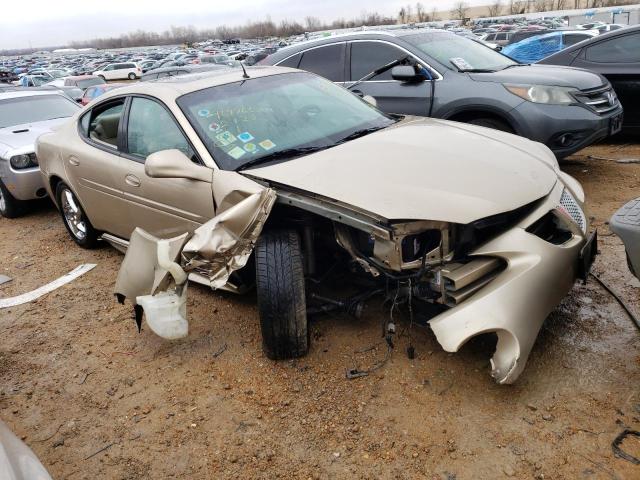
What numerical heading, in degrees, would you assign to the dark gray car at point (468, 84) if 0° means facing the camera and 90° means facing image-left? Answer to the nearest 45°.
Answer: approximately 315°

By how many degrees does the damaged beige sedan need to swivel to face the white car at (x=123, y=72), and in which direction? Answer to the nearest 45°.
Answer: approximately 135° to its left

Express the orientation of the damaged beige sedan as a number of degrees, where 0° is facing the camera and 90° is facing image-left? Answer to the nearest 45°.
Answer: approximately 315°

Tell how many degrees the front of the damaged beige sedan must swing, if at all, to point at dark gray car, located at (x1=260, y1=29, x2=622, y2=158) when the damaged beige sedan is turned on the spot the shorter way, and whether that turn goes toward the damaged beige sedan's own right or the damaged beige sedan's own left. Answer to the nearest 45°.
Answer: approximately 90° to the damaged beige sedan's own left

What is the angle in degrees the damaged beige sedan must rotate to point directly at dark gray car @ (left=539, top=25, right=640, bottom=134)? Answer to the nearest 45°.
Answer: approximately 90° to its left

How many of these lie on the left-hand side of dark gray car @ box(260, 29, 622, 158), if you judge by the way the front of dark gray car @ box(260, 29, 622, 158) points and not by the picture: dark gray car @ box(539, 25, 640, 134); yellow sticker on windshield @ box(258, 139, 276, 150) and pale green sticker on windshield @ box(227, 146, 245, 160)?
1

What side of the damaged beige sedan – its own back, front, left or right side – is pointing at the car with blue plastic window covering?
left

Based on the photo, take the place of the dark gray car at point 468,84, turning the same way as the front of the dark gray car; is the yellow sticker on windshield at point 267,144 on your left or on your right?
on your right

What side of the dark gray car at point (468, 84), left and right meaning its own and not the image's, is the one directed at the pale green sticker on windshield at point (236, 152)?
right

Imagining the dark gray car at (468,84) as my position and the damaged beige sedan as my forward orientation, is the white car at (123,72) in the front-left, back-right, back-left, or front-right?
back-right
